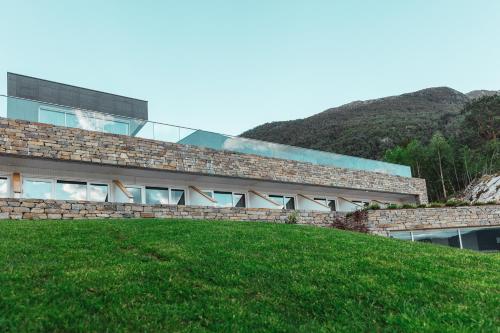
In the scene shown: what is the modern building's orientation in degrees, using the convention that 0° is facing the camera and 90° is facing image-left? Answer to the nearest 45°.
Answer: approximately 315°

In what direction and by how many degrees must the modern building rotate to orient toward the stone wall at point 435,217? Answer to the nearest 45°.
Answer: approximately 45° to its left

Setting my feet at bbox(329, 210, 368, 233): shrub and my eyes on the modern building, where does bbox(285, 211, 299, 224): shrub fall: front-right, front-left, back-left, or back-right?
front-left

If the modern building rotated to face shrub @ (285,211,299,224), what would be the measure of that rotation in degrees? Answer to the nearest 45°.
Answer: approximately 45° to its left

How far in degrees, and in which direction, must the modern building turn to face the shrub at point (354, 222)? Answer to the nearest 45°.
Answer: approximately 45° to its left
